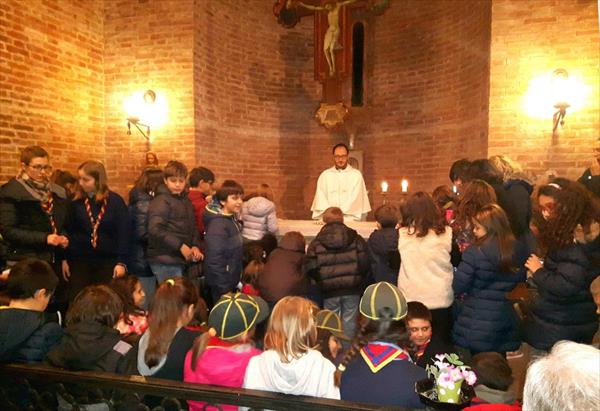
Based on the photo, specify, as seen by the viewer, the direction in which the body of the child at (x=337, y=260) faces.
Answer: away from the camera

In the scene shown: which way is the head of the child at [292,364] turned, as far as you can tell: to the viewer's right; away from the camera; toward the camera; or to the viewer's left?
away from the camera

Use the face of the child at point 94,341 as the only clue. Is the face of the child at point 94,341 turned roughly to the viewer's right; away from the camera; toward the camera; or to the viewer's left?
away from the camera

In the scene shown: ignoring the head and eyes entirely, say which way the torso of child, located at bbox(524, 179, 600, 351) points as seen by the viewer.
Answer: to the viewer's left

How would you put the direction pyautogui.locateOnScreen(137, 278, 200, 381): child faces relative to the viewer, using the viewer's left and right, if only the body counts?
facing away from the viewer and to the right of the viewer

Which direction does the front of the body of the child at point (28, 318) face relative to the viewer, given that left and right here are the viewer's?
facing away from the viewer and to the right of the viewer

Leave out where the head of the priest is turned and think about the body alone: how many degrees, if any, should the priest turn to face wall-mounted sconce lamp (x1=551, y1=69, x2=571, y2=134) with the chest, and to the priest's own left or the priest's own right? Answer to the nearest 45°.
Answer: approximately 90° to the priest's own left

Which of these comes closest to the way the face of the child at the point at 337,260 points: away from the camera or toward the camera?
away from the camera

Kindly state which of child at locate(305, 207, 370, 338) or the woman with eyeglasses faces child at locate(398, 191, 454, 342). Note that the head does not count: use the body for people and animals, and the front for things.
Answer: the woman with eyeglasses
